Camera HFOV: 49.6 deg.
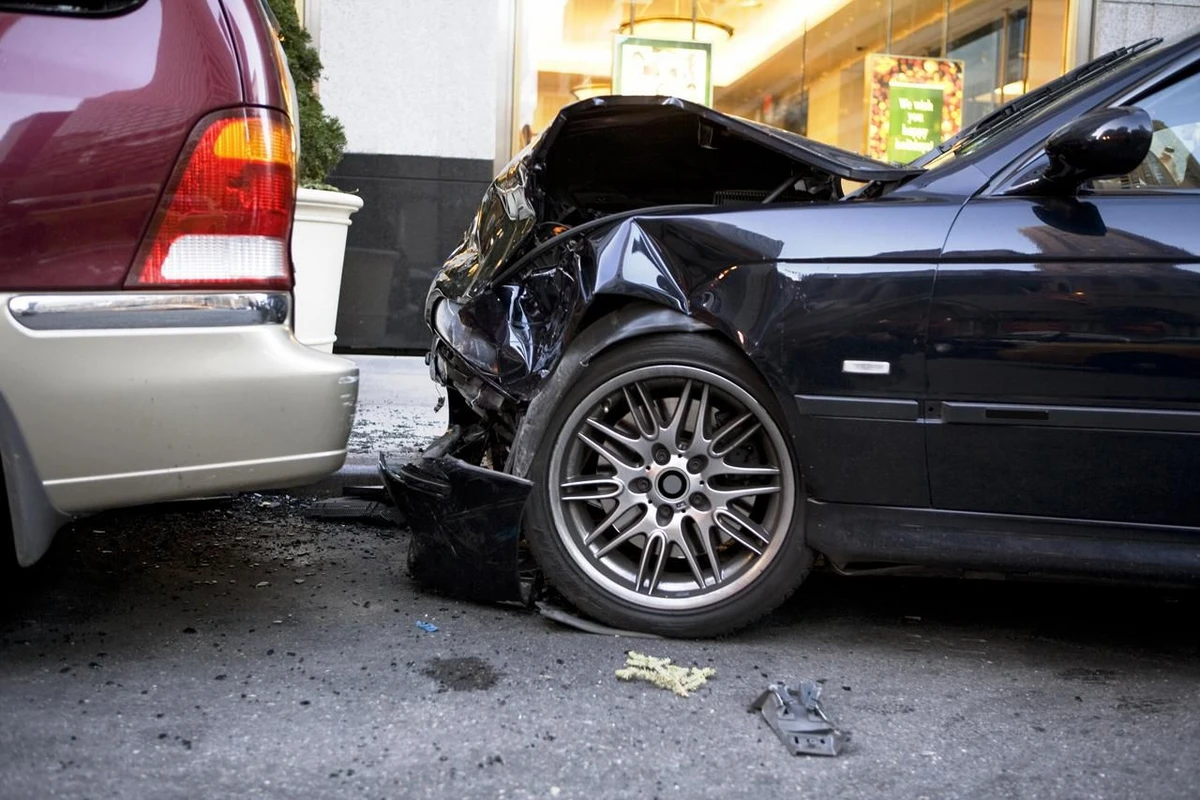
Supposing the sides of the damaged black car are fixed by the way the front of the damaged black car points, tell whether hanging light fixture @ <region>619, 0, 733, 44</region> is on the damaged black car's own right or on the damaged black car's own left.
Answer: on the damaged black car's own right

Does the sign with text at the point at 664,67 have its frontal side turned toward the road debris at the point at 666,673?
yes

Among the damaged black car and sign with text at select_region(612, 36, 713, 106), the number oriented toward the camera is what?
1

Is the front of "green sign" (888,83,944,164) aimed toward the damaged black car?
yes

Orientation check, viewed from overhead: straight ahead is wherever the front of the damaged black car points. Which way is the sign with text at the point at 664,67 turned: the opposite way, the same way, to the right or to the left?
to the left

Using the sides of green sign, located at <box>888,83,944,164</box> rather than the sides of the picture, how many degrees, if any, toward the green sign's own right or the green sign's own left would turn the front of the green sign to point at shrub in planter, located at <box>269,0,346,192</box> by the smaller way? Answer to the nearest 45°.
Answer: approximately 45° to the green sign's own right

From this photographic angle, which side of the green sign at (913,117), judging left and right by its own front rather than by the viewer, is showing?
front

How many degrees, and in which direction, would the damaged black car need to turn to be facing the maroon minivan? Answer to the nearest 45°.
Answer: approximately 45° to its left

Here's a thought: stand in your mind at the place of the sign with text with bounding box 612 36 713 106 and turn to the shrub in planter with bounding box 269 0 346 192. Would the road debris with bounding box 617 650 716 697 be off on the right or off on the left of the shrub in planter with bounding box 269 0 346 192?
left

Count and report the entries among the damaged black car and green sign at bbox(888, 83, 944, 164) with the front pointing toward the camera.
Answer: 1

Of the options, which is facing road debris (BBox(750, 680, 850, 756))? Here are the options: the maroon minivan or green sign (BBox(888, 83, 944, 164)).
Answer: the green sign

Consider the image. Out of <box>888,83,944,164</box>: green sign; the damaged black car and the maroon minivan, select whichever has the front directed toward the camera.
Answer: the green sign

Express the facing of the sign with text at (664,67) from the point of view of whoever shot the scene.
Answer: facing the viewer

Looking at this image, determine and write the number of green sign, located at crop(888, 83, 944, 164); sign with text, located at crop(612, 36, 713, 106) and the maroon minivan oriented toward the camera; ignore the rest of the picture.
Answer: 2

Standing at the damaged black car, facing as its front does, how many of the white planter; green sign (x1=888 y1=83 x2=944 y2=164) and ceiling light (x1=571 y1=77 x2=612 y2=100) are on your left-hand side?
0

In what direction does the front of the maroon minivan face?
to the viewer's left

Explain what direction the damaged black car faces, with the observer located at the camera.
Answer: facing to the left of the viewer
